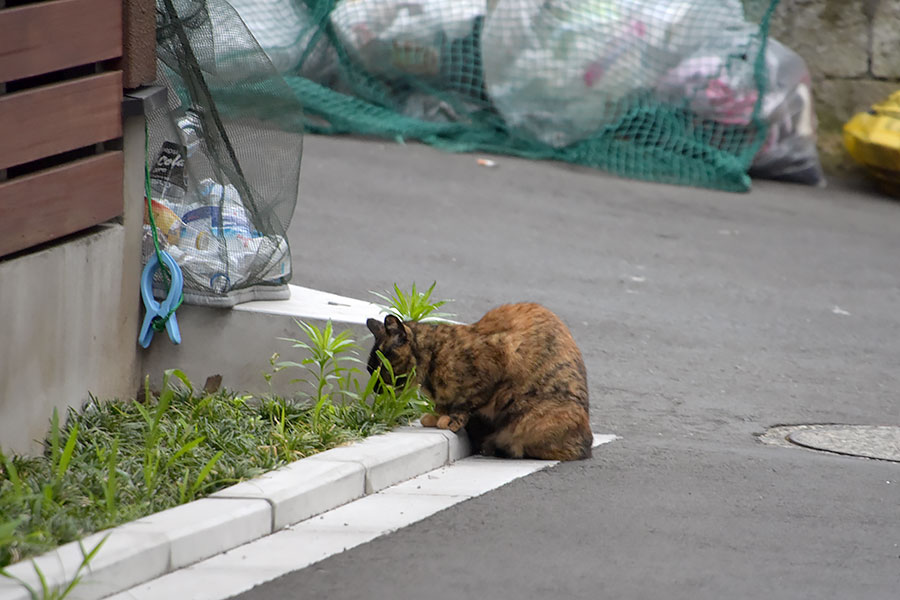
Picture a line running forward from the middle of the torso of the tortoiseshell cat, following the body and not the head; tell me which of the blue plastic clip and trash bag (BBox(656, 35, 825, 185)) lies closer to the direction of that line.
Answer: the blue plastic clip

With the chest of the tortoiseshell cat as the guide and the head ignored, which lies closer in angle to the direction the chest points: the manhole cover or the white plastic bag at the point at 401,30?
the white plastic bag

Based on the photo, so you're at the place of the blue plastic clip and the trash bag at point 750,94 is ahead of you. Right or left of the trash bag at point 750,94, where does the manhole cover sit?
right

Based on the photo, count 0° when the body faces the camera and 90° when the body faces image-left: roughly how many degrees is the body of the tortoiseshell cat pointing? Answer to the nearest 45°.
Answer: approximately 90°

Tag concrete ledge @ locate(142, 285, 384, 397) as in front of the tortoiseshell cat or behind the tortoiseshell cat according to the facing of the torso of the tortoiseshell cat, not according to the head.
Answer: in front

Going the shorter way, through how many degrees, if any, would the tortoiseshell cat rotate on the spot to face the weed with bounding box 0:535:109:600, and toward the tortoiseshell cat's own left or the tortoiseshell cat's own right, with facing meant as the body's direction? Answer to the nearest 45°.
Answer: approximately 45° to the tortoiseshell cat's own left

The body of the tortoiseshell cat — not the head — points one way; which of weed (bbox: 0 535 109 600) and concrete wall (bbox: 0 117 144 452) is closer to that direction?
the concrete wall

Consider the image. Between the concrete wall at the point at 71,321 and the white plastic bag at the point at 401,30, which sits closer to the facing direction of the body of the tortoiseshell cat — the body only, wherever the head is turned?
the concrete wall

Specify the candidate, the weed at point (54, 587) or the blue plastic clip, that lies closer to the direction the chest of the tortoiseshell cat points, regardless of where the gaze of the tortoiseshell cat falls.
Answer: the blue plastic clip

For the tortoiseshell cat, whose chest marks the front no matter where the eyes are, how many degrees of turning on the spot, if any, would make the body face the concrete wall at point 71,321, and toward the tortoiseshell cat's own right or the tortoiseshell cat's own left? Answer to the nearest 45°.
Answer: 0° — it already faces it

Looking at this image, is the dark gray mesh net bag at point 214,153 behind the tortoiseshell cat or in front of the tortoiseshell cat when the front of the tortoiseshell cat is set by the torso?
in front

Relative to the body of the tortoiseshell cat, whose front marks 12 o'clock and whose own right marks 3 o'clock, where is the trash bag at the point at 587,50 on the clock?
The trash bag is roughly at 3 o'clock from the tortoiseshell cat.

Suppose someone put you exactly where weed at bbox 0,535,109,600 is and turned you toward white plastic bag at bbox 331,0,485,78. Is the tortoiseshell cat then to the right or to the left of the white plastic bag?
right

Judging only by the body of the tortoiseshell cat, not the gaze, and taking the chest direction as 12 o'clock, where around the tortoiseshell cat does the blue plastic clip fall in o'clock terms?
The blue plastic clip is roughly at 12 o'clock from the tortoiseshell cat.
